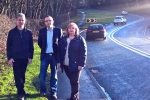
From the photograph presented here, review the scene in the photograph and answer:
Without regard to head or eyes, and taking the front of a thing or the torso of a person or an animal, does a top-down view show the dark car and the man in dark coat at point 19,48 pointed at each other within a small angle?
no

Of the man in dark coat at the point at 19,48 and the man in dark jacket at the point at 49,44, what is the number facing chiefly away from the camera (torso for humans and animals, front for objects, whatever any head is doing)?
0

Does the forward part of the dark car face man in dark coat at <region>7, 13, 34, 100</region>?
no

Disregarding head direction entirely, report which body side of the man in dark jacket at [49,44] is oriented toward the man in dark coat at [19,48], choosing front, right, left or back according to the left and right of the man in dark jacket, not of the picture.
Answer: right

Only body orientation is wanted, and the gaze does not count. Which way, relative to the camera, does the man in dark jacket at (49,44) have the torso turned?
toward the camera

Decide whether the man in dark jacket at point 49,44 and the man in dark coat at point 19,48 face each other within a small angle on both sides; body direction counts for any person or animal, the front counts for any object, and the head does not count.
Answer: no

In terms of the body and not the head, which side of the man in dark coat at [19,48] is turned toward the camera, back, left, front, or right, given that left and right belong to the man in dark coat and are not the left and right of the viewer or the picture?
front

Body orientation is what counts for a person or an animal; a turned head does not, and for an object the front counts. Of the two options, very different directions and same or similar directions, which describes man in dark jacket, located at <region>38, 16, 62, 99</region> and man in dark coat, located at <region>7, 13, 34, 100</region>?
same or similar directions

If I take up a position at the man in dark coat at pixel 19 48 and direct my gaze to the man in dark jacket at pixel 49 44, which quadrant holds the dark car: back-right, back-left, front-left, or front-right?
front-left

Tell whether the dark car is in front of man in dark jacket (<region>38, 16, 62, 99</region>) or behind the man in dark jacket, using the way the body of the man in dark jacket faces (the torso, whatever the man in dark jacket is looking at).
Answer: behind

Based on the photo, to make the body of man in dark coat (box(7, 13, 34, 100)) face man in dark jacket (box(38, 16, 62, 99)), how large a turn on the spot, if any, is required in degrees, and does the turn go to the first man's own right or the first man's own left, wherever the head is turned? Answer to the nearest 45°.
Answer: approximately 90° to the first man's own left

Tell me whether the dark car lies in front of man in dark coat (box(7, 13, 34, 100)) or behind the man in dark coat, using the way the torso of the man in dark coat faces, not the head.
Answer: behind
